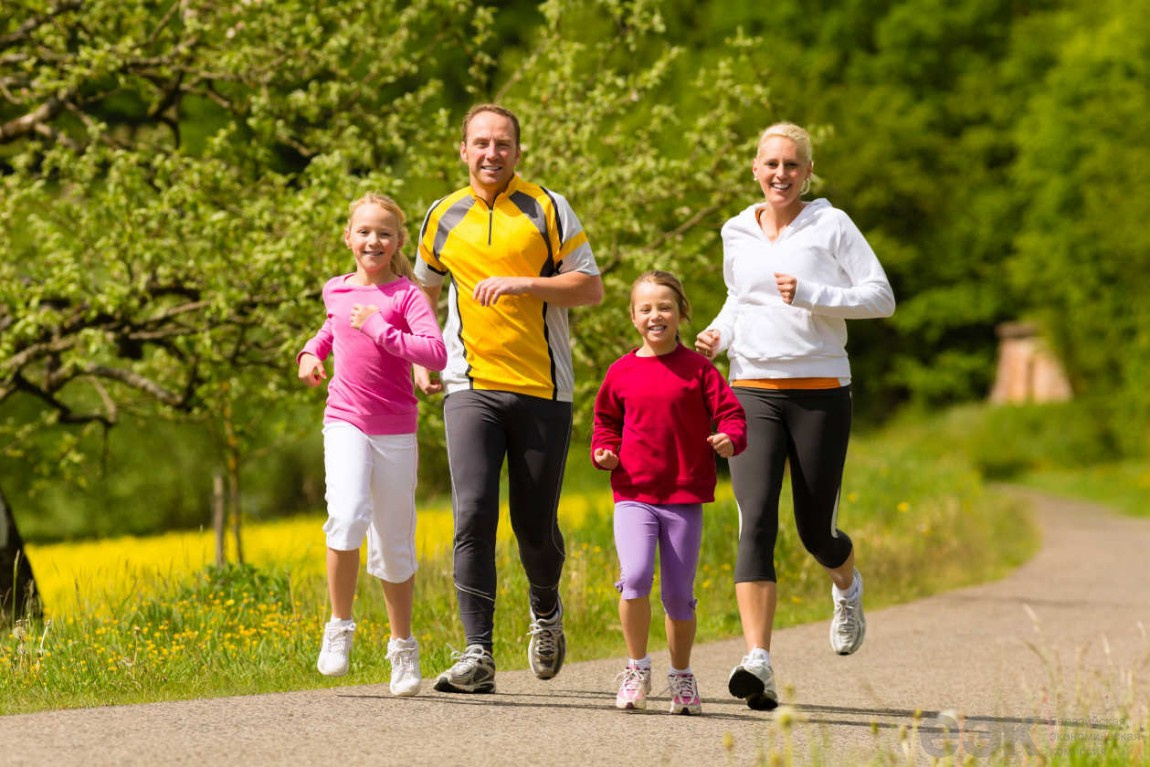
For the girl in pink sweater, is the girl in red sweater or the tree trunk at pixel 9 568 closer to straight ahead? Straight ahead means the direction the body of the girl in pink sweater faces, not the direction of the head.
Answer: the girl in red sweater

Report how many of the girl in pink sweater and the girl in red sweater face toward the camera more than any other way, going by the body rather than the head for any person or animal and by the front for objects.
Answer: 2

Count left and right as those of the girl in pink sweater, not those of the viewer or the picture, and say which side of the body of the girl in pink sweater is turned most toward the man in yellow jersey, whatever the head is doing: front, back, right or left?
left

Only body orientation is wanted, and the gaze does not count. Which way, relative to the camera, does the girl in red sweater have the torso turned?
toward the camera

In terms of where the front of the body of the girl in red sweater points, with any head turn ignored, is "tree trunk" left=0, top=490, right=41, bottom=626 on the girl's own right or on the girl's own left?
on the girl's own right

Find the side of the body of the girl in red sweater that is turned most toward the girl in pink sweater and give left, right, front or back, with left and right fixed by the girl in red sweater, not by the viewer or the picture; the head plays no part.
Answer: right

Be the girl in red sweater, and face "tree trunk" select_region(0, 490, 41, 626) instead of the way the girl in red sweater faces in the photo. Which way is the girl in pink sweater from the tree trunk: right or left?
left

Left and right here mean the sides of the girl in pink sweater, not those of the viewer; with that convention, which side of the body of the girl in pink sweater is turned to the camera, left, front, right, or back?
front
